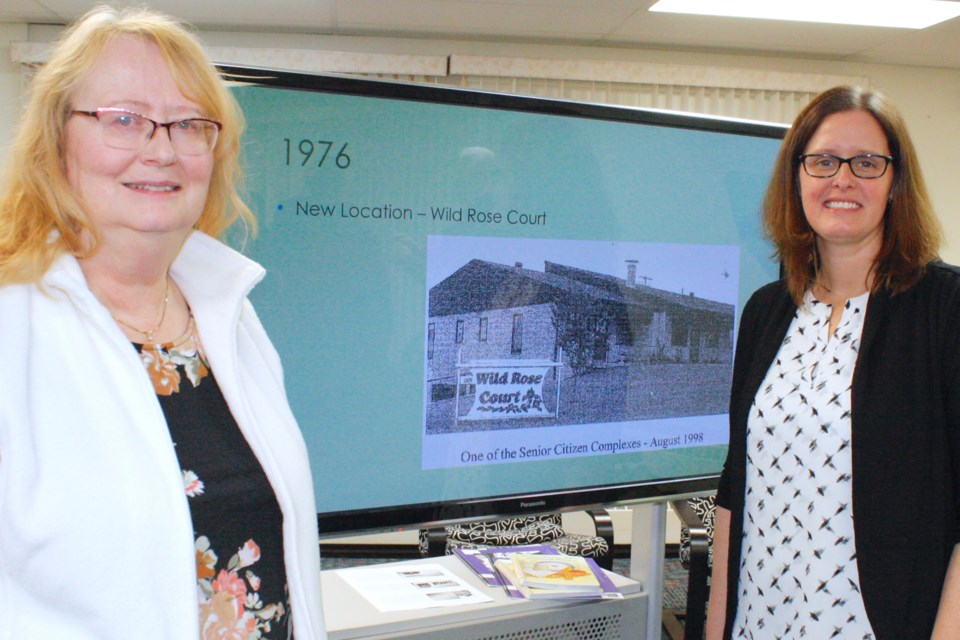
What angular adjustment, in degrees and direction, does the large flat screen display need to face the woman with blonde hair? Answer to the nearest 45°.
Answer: approximately 90° to its right

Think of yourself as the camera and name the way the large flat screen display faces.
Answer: facing the viewer and to the right of the viewer

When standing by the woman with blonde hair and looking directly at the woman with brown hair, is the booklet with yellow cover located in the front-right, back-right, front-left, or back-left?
front-left

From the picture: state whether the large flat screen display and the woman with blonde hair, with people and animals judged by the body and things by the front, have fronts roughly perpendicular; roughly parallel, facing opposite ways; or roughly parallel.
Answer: roughly parallel

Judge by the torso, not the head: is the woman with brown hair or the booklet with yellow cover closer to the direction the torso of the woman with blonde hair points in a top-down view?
the woman with brown hair

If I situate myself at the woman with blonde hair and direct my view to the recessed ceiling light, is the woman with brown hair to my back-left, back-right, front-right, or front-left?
front-right

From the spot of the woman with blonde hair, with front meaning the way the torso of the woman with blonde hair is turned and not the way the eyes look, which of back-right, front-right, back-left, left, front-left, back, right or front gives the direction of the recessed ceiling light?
left

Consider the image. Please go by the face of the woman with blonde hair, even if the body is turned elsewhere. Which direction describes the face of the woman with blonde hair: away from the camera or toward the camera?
toward the camera

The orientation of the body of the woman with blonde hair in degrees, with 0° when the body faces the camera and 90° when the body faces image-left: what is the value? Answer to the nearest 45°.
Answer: approximately 315°

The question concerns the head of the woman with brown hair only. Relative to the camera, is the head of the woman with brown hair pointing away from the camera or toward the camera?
toward the camera

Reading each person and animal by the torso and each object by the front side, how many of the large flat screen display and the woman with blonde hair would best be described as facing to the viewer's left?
0

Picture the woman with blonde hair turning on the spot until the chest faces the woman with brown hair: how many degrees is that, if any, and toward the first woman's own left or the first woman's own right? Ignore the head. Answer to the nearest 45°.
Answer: approximately 45° to the first woman's own left
